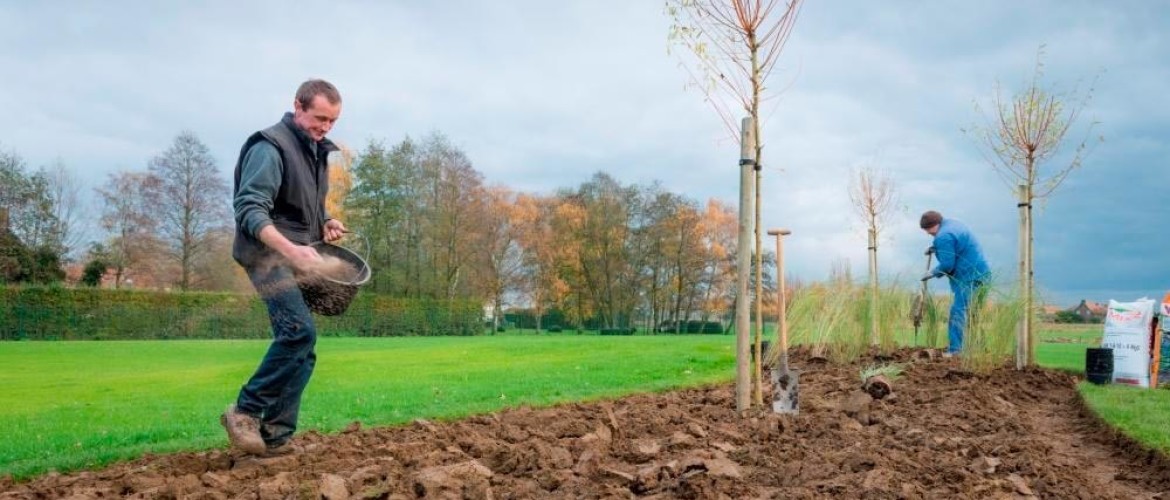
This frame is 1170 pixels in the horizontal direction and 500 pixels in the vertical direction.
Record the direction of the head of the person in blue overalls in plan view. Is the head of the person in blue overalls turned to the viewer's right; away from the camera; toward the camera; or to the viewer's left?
to the viewer's left

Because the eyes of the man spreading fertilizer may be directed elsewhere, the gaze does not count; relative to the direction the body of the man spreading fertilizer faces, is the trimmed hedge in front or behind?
behind

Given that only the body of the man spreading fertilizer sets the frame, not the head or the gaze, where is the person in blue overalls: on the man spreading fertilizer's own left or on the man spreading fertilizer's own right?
on the man spreading fertilizer's own left

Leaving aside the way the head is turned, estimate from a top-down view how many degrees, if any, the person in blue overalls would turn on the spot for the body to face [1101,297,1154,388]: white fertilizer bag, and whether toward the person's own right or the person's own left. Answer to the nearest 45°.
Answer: approximately 180°

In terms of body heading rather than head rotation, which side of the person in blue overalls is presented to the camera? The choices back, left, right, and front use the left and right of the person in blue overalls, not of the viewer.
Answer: left

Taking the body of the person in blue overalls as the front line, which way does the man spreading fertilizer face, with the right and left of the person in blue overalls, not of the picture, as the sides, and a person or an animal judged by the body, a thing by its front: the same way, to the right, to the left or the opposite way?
the opposite way

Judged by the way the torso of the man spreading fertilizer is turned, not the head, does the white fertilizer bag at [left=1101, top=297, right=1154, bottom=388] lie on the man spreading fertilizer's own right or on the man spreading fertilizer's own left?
on the man spreading fertilizer's own left

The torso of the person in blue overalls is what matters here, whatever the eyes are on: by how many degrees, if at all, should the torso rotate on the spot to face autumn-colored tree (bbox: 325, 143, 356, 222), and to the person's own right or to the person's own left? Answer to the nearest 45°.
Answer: approximately 45° to the person's own right

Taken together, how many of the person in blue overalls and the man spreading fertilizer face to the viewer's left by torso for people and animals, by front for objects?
1

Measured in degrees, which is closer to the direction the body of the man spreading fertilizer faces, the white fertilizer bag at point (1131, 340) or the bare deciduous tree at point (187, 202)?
the white fertilizer bag

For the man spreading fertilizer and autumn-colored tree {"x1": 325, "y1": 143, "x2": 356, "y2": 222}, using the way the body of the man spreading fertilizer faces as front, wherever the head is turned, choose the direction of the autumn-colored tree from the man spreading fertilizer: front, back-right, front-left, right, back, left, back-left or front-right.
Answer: back-left

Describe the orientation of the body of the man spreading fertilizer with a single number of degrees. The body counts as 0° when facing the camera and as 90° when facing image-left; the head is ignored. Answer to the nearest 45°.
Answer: approximately 315°
